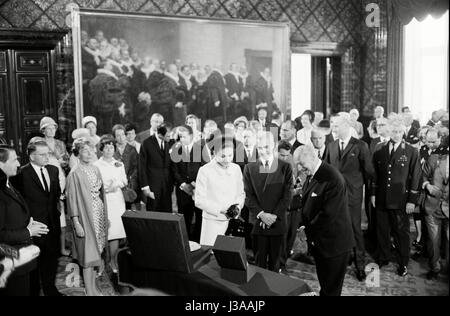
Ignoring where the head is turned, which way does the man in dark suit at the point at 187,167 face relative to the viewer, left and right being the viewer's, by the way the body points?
facing the viewer

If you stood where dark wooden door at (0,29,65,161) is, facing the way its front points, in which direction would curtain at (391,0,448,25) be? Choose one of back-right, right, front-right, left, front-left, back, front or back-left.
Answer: front-left

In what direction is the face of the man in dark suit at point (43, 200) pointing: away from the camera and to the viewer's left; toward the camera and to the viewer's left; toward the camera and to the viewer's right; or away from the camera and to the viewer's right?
toward the camera and to the viewer's right

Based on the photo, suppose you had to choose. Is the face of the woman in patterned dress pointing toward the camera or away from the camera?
toward the camera

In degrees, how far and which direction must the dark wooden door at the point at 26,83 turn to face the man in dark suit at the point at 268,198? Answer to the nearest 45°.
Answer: approximately 45° to its left

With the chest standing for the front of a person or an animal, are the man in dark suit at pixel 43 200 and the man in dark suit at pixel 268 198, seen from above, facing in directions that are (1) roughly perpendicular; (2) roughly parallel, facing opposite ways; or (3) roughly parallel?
roughly perpendicular

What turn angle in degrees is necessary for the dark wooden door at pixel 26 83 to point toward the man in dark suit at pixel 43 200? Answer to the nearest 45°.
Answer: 0° — it already faces them

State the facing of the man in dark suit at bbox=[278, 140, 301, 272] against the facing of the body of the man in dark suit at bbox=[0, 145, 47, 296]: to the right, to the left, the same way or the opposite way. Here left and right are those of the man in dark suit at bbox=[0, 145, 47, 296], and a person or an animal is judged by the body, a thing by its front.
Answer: to the right

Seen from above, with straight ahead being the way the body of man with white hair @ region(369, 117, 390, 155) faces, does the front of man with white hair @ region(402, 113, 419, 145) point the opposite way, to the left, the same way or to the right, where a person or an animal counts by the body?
the same way

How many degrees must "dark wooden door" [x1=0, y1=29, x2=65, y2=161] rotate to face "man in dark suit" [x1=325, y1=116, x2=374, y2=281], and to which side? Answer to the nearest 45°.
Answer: approximately 45° to its left

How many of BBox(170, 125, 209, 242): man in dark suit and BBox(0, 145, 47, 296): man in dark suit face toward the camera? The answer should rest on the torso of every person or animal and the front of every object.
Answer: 1

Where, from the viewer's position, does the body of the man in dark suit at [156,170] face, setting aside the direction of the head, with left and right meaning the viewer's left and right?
facing the viewer and to the right of the viewer

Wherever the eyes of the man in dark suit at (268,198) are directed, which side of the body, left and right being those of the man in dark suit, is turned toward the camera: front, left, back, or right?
front

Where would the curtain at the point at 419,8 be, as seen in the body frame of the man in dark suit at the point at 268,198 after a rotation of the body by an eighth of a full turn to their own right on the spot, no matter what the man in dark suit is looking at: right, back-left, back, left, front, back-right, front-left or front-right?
back

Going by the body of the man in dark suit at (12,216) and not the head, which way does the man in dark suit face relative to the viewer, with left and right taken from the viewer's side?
facing to the right of the viewer

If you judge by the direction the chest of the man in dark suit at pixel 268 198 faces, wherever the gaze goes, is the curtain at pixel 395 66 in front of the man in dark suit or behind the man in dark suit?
behind

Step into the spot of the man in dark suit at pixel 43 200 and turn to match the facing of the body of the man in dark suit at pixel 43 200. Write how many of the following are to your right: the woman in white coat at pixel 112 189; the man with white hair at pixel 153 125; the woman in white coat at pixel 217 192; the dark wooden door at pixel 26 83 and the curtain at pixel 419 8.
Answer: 0

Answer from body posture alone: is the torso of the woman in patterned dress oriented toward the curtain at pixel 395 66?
no

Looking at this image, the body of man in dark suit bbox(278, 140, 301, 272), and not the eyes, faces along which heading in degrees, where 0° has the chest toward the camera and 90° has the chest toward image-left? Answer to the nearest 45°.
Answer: approximately 45°

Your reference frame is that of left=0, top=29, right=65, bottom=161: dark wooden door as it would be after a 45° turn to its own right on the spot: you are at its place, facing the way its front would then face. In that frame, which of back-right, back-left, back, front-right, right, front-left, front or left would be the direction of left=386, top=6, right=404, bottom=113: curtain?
back-left
